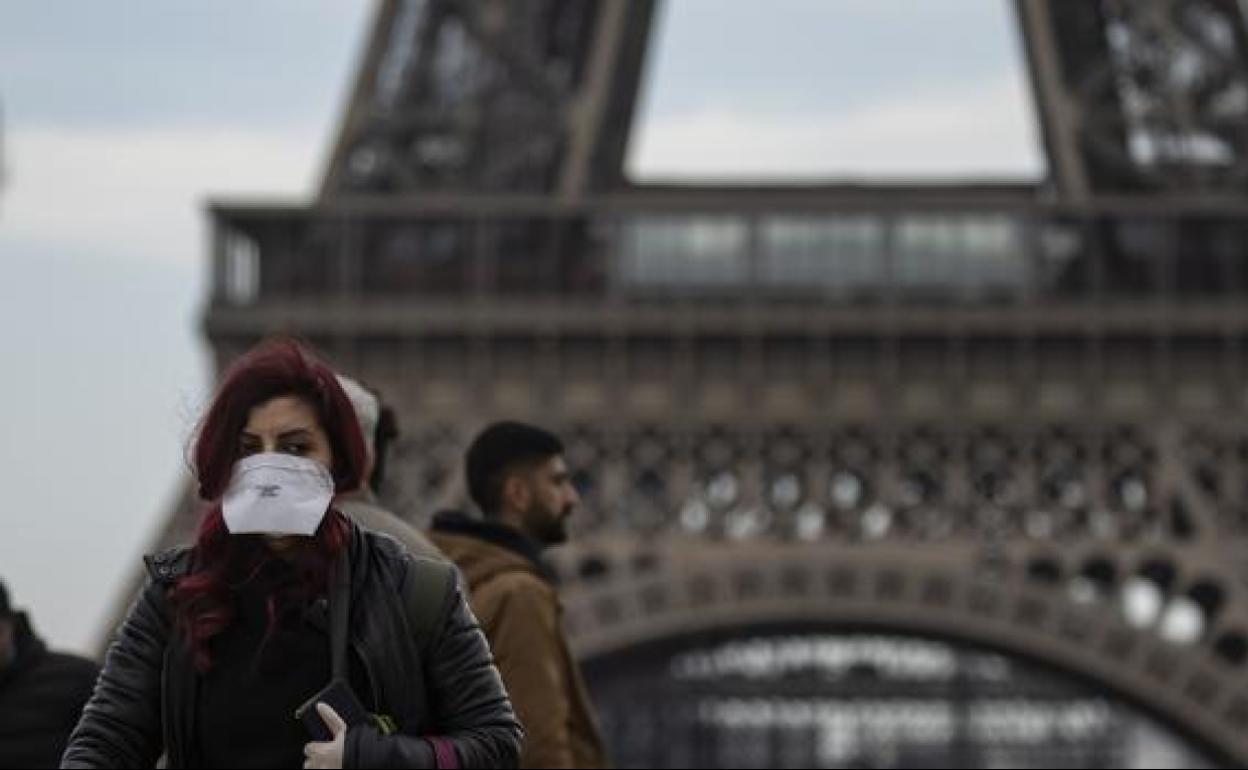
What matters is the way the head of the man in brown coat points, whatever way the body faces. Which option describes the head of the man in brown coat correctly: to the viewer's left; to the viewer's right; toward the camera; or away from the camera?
to the viewer's right

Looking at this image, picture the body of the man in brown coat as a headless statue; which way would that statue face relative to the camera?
to the viewer's right

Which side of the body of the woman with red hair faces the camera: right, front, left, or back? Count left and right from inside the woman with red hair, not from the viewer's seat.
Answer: front

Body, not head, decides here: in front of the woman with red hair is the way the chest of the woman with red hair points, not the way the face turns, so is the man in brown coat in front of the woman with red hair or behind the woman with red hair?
behind

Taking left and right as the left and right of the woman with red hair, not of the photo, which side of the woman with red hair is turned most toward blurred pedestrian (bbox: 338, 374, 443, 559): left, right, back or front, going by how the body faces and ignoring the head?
back

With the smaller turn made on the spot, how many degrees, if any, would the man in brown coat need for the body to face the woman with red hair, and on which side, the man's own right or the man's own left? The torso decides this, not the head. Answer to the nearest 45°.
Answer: approximately 90° to the man's own right

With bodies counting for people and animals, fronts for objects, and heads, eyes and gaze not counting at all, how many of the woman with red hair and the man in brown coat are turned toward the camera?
1

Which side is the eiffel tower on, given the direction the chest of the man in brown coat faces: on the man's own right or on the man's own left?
on the man's own left

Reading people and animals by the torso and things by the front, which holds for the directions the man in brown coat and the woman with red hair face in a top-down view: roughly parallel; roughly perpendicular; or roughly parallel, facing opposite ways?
roughly perpendicular
